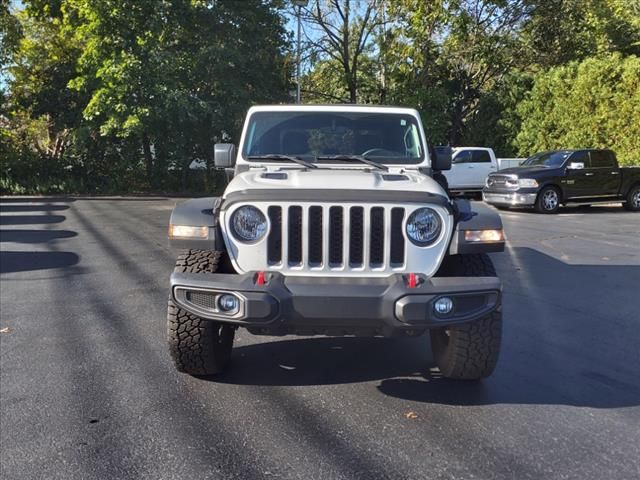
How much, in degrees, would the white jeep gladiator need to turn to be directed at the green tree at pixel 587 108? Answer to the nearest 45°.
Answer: approximately 135° to its left

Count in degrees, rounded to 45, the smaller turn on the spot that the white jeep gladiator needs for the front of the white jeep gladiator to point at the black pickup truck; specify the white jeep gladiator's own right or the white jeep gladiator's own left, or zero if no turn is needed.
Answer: approximately 135° to the white jeep gladiator's own left

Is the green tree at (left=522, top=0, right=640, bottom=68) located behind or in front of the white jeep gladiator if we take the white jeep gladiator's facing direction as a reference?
behind

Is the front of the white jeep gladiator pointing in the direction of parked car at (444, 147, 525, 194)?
no

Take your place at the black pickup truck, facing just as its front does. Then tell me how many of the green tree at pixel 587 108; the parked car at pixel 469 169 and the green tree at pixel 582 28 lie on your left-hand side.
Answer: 0

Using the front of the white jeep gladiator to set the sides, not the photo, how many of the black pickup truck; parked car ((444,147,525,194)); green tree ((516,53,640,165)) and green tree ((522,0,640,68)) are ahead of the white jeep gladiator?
0

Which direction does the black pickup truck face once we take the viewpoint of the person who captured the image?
facing the viewer and to the left of the viewer

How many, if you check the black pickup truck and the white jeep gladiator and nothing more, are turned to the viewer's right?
0

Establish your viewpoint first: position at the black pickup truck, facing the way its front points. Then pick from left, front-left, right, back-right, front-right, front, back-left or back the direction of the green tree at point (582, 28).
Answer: back-right

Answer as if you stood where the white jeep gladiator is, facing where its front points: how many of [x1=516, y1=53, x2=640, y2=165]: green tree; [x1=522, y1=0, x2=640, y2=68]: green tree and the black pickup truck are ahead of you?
0

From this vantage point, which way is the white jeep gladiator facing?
toward the camera
